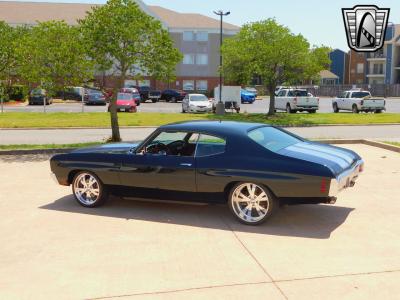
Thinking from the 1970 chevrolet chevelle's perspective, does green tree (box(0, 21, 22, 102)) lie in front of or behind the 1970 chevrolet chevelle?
in front

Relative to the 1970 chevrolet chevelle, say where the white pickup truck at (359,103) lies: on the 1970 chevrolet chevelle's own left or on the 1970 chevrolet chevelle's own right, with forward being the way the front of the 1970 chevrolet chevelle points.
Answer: on the 1970 chevrolet chevelle's own right

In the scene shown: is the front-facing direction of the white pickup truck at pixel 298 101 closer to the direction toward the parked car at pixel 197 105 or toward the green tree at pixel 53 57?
the parked car

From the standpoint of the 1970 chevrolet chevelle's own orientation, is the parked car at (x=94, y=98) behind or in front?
in front

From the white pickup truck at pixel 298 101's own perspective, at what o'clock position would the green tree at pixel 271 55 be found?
The green tree is roughly at 8 o'clock from the white pickup truck.

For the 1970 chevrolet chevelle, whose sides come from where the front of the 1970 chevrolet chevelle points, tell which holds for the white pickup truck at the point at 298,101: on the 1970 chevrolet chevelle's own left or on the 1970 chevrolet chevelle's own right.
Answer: on the 1970 chevrolet chevelle's own right

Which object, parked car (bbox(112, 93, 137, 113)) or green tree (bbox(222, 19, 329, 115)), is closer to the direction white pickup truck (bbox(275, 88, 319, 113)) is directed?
the parked car

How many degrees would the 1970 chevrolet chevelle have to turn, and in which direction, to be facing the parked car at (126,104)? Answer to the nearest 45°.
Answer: approximately 45° to its right

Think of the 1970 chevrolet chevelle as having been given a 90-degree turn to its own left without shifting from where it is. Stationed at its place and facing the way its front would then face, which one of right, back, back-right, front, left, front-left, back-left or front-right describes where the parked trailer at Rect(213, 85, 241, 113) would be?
back-right

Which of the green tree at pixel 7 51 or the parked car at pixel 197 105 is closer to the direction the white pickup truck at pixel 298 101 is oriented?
the parked car

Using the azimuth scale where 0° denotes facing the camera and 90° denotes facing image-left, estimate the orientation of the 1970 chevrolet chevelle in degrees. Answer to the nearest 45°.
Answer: approximately 135°

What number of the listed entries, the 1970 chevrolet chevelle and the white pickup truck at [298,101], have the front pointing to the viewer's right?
0

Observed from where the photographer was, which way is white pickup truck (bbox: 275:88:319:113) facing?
facing away from the viewer and to the left of the viewer
